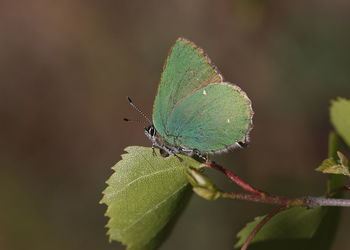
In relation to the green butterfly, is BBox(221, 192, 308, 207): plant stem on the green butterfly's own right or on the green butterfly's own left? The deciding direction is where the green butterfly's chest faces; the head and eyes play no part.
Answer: on the green butterfly's own left

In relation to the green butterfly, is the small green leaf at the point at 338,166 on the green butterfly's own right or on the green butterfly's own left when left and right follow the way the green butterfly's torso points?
on the green butterfly's own left

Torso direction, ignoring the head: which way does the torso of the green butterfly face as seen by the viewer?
to the viewer's left
